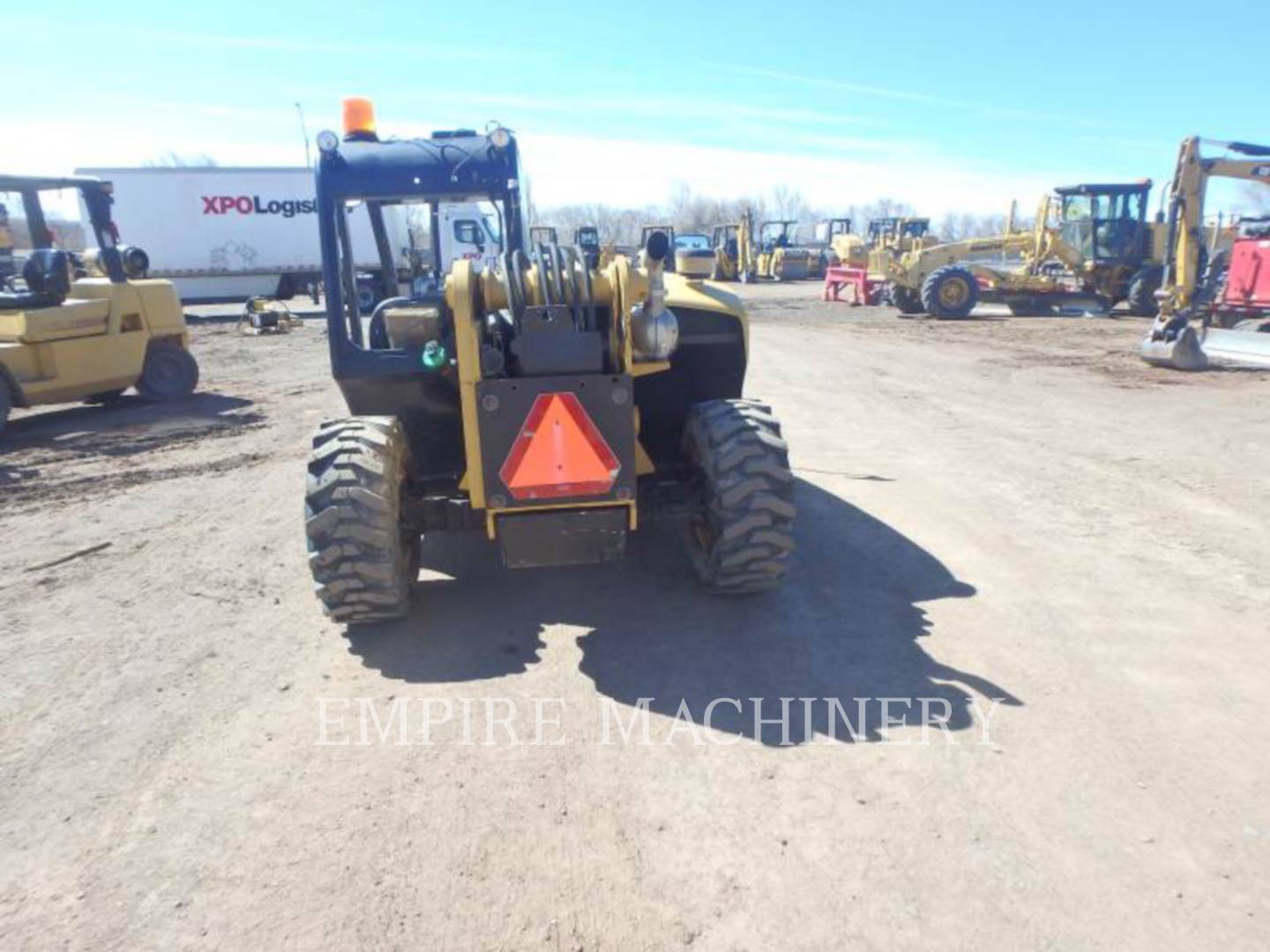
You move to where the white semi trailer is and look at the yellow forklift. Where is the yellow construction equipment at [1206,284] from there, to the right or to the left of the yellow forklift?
left

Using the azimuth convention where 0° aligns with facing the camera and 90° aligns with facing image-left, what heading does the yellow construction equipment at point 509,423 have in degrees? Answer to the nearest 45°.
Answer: approximately 180°

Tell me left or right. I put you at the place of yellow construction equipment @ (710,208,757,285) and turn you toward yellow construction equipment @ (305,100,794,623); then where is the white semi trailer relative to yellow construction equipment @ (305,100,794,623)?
right

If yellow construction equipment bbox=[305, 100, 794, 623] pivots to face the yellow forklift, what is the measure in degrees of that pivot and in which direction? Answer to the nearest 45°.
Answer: approximately 45° to its left

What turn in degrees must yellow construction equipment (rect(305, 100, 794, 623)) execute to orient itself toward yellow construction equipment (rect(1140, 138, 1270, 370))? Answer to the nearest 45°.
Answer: approximately 45° to its right

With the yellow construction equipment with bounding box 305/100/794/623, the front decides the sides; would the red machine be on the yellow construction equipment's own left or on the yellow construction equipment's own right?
on the yellow construction equipment's own right

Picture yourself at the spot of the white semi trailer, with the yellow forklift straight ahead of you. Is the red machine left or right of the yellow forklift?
left

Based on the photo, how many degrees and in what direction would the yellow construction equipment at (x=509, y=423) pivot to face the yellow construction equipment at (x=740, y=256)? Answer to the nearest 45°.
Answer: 0° — it already faces it

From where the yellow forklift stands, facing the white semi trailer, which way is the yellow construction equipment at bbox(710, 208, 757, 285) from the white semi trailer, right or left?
right
